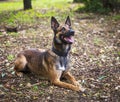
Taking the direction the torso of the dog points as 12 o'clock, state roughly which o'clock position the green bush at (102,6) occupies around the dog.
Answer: The green bush is roughly at 8 o'clock from the dog.

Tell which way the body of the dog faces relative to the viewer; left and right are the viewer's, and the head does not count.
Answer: facing the viewer and to the right of the viewer
